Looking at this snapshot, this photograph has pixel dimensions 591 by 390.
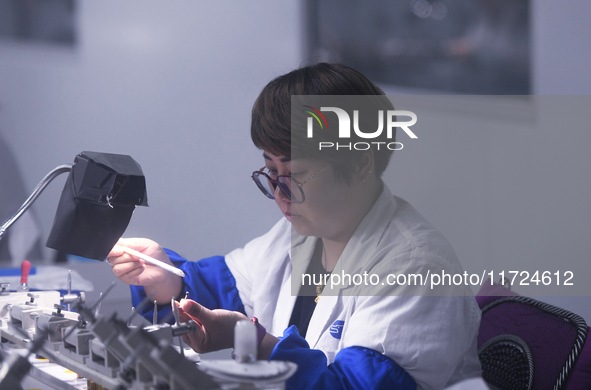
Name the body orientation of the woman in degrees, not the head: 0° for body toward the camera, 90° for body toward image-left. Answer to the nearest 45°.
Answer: approximately 45°
